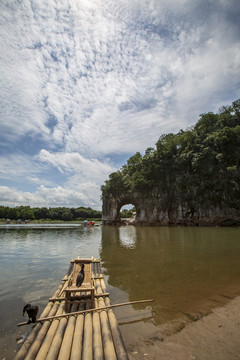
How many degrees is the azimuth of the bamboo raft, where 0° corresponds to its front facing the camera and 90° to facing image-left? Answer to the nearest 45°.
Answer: approximately 180°
